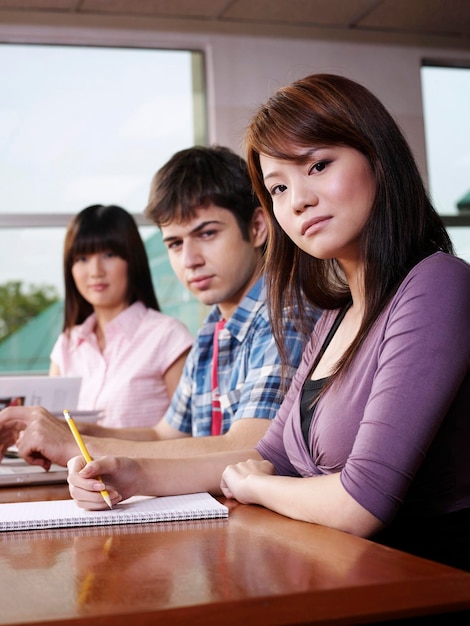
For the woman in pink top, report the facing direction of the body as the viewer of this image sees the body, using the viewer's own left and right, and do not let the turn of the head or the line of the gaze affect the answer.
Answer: facing the viewer and to the left of the viewer

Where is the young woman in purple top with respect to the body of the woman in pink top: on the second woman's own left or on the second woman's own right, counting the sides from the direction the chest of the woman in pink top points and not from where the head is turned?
on the second woman's own left

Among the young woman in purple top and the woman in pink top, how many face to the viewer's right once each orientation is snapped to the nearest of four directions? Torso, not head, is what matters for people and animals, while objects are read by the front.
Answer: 0

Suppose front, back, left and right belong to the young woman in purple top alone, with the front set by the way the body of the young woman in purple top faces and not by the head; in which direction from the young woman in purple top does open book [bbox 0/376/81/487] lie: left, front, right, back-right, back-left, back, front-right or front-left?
right

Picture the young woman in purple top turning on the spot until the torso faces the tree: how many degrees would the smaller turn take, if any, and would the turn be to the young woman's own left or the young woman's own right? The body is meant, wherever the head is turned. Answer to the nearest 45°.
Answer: approximately 90° to the young woman's own right

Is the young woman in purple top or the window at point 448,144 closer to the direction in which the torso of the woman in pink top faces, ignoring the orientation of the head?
the young woman in purple top

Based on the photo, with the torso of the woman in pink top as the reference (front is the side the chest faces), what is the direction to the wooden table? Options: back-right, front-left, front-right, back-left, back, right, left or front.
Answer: front-left

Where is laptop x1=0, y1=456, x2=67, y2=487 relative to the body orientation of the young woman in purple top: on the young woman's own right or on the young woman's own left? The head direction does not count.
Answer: on the young woman's own right
